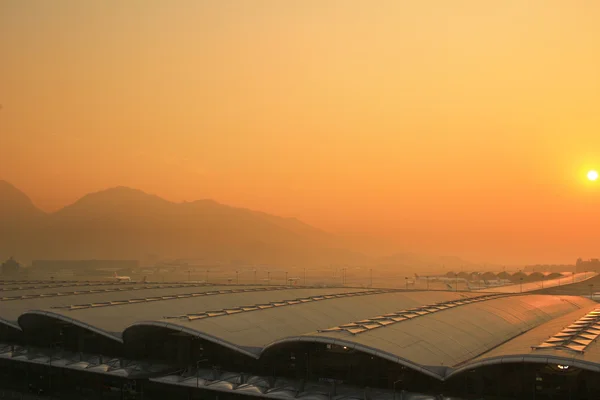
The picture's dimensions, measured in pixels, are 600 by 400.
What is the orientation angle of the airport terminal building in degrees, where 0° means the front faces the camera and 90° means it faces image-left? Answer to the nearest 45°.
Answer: approximately 45°
